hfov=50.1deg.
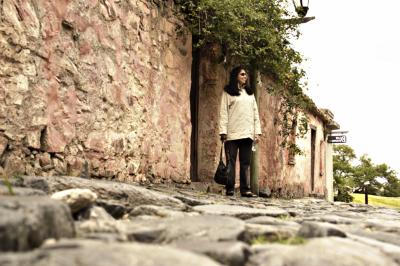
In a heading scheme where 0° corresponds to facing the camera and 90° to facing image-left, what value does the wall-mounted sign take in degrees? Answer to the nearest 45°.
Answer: approximately 0°

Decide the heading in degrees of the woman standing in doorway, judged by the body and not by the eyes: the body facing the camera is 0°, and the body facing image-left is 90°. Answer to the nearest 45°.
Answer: approximately 0°

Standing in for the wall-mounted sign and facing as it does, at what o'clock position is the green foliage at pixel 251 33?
The green foliage is roughly at 12 o'clock from the wall-mounted sign.

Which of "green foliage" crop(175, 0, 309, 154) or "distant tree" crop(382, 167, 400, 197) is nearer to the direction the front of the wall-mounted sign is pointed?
the green foliage

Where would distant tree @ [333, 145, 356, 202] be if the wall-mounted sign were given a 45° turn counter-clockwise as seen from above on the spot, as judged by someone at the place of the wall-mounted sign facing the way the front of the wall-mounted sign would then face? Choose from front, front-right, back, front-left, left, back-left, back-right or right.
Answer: back-left

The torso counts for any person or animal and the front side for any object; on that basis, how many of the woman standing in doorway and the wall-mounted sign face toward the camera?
2

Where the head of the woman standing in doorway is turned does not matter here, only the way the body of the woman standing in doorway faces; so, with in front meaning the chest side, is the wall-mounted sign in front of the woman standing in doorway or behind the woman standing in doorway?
behind
